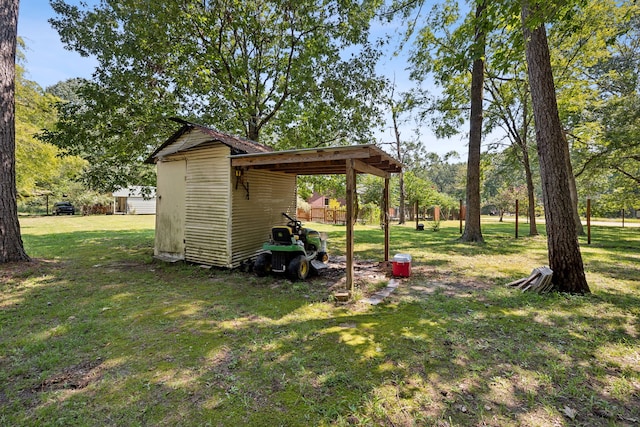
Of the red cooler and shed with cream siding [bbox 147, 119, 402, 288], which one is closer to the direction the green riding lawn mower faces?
the red cooler

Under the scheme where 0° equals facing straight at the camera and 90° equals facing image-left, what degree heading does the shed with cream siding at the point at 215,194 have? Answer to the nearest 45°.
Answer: approximately 45°

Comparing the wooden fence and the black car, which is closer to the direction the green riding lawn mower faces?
the wooden fence

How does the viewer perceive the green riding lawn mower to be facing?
facing away from the viewer and to the right of the viewer

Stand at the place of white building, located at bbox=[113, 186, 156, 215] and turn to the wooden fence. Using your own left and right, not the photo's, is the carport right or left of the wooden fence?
right

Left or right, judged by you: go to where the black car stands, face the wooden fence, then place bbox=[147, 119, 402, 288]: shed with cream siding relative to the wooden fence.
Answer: right

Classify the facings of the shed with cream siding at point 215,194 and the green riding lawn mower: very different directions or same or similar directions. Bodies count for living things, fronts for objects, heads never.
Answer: very different directions

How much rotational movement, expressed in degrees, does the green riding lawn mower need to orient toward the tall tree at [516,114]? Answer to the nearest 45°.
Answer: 0° — it already faces it
